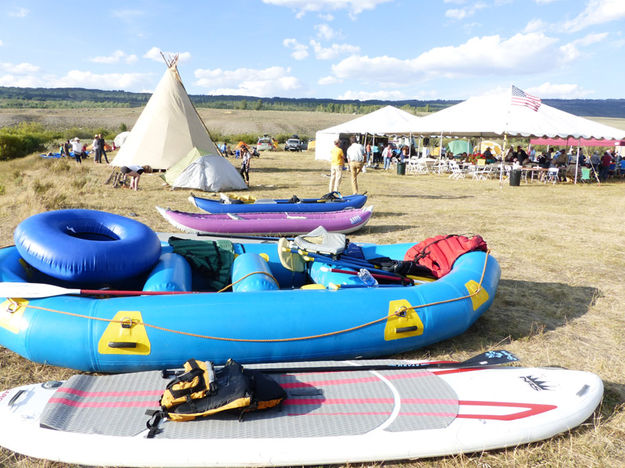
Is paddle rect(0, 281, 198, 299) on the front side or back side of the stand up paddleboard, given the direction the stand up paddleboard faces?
on the back side

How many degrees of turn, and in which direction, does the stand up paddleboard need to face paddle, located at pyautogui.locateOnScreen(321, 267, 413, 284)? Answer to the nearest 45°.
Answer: approximately 90° to its left

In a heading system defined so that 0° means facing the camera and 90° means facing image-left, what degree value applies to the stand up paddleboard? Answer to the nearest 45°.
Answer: approximately 270°

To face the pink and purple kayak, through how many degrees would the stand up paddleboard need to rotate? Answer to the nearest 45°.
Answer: approximately 90° to its left
